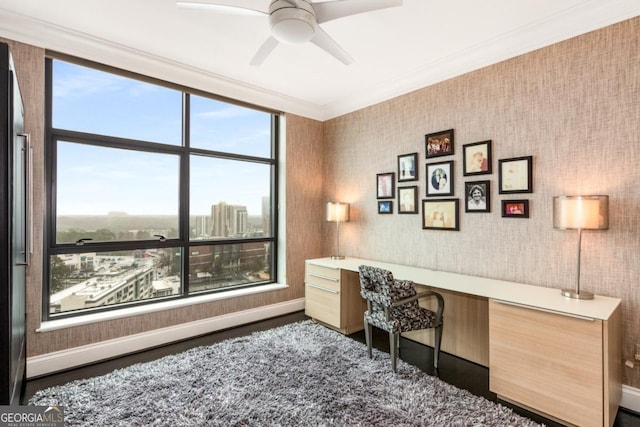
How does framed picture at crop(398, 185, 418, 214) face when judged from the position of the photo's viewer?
facing the viewer and to the left of the viewer

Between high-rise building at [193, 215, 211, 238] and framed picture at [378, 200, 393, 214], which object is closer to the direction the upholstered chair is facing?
the framed picture

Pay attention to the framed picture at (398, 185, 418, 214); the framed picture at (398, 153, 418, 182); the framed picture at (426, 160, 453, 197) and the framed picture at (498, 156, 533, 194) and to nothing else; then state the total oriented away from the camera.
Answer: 0

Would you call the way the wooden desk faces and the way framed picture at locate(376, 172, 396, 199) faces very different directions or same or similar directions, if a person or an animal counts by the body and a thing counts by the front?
same or similar directions

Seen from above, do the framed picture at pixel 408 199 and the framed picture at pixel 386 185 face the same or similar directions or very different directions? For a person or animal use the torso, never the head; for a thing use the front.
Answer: same or similar directions

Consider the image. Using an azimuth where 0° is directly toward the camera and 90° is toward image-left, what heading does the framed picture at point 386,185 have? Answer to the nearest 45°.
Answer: approximately 45°

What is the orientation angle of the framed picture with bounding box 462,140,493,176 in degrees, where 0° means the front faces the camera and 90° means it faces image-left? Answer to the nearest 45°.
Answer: approximately 45°

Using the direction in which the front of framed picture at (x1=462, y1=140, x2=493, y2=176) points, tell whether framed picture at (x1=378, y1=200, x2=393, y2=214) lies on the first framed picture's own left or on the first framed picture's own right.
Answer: on the first framed picture's own right

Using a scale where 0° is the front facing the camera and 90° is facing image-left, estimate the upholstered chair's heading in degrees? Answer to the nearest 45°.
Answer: approximately 225°

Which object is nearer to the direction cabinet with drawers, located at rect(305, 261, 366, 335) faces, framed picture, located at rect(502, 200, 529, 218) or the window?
the window

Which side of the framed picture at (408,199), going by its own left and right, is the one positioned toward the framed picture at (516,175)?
left

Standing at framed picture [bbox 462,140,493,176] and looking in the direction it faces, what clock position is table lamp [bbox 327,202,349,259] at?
The table lamp is roughly at 2 o'clock from the framed picture.

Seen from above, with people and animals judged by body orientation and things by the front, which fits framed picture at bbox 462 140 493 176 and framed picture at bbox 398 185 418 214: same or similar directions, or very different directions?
same or similar directions

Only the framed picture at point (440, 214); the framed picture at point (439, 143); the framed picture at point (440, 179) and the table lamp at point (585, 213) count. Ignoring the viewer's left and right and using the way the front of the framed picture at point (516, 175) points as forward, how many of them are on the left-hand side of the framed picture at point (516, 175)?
1

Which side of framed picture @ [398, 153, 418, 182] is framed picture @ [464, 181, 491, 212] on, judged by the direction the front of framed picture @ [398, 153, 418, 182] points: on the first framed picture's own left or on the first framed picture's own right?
on the first framed picture's own left
